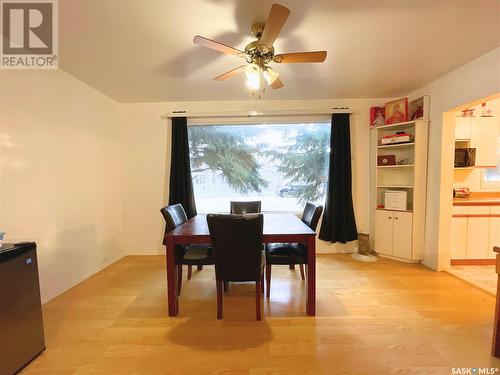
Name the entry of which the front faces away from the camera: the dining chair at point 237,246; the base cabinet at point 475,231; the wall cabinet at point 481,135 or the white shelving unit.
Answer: the dining chair

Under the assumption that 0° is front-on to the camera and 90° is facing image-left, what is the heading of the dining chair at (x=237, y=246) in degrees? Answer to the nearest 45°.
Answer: approximately 180°

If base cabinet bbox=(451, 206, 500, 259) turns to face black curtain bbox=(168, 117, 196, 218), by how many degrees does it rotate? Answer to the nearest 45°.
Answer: approximately 45° to its right

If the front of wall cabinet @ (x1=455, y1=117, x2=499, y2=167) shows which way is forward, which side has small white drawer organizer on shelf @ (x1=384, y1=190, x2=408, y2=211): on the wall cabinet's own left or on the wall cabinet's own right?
on the wall cabinet's own right

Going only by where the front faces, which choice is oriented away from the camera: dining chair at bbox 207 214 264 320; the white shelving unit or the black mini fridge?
the dining chair

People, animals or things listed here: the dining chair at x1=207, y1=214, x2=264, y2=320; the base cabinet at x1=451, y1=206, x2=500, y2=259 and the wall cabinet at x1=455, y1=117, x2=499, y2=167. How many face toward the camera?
2

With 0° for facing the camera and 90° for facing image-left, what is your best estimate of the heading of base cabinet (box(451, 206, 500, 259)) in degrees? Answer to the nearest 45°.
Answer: approximately 0°

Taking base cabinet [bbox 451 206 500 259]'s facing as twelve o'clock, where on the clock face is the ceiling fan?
The ceiling fan is roughly at 1 o'clock from the base cabinet.

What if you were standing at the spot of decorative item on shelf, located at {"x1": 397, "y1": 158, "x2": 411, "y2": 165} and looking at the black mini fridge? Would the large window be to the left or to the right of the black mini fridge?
right
